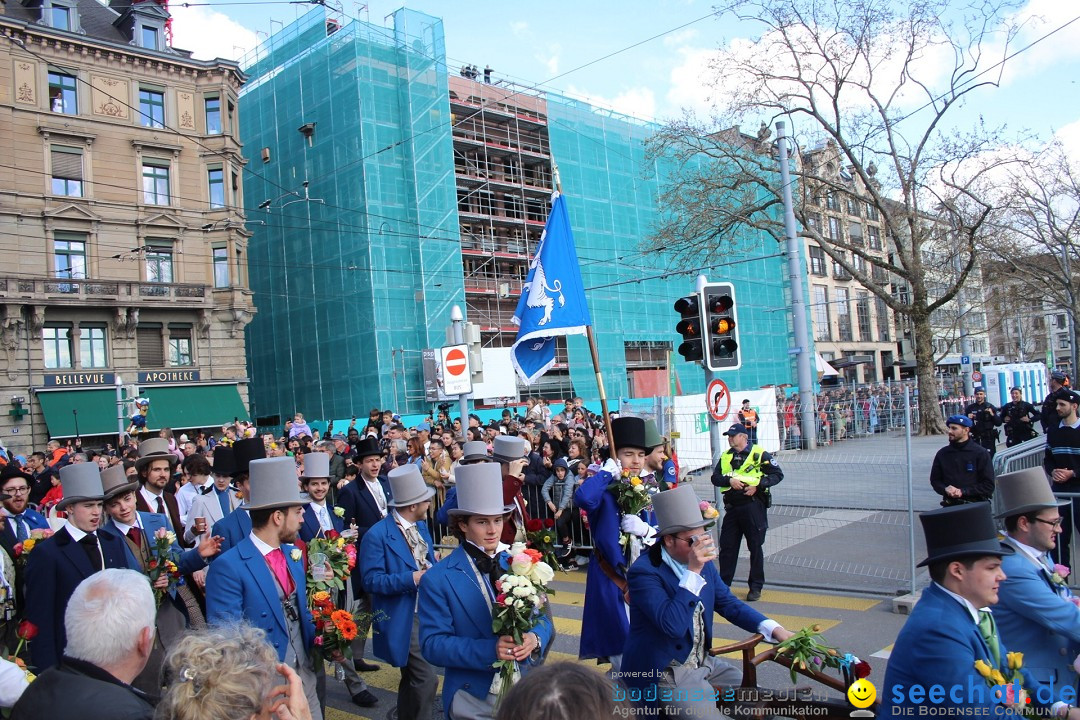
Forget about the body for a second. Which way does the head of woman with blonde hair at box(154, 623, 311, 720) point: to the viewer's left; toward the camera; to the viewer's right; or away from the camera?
away from the camera

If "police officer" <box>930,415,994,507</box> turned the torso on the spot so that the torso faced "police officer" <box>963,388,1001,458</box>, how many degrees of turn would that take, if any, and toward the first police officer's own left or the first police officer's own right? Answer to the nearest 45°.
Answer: approximately 135° to the first police officer's own right

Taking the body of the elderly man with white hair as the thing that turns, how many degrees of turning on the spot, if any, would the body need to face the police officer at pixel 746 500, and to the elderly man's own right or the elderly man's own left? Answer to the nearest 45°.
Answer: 0° — they already face them

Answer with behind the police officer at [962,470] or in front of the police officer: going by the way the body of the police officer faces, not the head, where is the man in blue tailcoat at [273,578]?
in front

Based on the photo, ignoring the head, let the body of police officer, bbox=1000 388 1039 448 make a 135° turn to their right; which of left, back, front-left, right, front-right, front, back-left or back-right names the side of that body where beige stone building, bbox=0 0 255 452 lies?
front-left

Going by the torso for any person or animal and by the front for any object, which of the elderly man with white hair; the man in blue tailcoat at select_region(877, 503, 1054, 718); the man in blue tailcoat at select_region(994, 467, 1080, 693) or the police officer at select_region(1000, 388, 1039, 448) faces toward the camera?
the police officer

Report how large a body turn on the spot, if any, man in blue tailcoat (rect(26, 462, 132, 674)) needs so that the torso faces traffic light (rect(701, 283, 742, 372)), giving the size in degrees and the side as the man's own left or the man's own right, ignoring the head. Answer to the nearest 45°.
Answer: approximately 45° to the man's own left

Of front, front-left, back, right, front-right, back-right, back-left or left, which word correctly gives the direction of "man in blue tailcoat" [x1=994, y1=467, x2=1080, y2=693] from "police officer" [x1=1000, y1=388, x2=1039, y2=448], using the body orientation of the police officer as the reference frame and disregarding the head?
front

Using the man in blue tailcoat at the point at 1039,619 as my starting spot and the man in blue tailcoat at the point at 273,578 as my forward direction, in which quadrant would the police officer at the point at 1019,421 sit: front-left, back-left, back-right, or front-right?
back-right

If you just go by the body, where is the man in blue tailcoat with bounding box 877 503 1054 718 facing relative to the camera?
to the viewer's right

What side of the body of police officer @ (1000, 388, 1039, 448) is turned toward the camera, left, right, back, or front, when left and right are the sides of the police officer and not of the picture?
front
